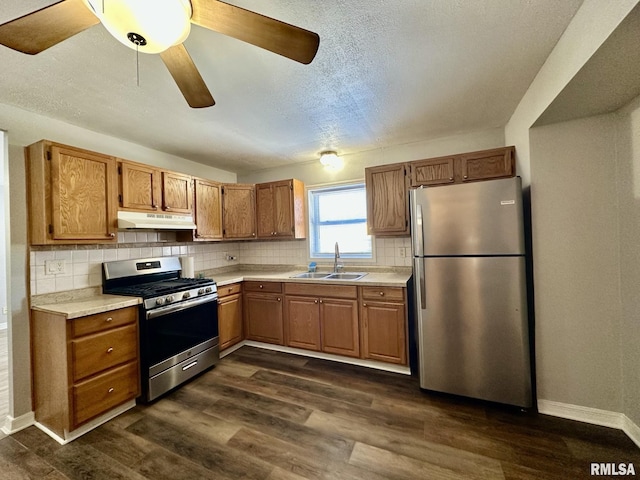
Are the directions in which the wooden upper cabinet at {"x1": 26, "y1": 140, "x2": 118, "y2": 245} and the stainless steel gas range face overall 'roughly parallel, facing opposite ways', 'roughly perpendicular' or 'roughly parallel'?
roughly parallel

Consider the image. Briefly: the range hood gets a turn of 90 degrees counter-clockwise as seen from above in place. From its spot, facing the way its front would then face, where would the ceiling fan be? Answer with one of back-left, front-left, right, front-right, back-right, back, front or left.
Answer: back-right

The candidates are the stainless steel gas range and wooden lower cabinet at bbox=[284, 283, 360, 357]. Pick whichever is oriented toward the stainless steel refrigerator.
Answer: the stainless steel gas range

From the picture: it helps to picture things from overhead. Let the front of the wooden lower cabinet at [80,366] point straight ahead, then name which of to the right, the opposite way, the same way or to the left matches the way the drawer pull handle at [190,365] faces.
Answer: the same way

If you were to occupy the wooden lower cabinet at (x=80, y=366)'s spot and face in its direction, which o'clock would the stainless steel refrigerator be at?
The stainless steel refrigerator is roughly at 12 o'clock from the wooden lower cabinet.

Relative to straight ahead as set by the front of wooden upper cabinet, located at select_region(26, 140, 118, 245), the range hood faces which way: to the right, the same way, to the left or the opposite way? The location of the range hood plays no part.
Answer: the same way

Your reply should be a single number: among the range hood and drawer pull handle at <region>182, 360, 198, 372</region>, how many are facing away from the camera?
0

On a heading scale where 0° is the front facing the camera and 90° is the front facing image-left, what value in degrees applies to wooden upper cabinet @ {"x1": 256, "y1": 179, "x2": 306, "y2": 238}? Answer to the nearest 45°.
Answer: approximately 45°

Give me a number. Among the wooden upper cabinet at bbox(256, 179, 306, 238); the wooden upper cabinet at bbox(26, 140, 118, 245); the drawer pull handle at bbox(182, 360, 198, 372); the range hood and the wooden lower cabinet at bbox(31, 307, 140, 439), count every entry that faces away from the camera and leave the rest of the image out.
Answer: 0

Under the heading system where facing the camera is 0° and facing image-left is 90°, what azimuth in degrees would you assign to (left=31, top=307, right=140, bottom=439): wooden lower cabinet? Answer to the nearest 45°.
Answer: approximately 315°

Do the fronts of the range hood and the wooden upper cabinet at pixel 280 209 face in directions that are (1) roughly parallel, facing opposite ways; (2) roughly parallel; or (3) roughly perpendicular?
roughly perpendicular

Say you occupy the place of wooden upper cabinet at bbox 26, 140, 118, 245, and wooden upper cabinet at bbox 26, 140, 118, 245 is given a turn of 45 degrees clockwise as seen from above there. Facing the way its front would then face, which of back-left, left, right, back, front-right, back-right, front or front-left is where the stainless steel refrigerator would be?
front-left

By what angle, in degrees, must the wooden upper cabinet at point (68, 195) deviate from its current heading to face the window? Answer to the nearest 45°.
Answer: approximately 45° to its left

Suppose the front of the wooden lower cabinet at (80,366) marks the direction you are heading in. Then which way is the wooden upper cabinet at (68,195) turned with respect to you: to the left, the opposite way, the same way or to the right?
the same way

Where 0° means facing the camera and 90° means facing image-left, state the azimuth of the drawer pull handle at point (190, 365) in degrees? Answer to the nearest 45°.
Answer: approximately 315°
